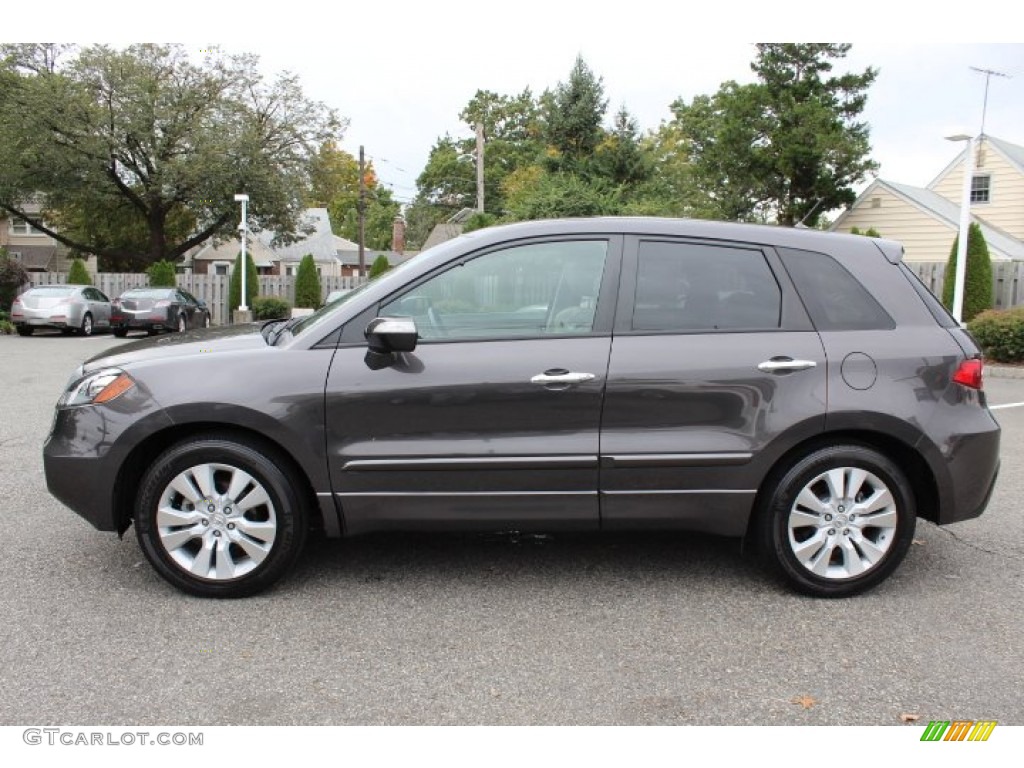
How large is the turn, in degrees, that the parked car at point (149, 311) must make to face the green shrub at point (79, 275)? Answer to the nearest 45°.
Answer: approximately 45° to its left

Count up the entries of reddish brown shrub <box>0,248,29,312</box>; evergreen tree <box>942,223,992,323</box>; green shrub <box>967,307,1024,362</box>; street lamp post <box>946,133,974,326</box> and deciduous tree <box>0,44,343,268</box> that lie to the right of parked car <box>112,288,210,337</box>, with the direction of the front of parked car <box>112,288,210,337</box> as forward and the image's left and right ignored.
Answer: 3

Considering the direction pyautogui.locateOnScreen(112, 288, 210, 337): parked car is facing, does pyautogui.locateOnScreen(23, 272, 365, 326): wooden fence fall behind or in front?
in front

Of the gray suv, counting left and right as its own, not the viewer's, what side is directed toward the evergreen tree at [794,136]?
right

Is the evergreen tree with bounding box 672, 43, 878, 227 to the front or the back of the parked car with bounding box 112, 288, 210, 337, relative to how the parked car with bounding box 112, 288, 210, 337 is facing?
to the front

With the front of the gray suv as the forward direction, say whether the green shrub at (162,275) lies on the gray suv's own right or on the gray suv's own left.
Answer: on the gray suv's own right

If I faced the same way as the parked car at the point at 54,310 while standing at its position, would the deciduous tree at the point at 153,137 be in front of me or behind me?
in front

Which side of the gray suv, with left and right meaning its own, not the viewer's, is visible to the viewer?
left

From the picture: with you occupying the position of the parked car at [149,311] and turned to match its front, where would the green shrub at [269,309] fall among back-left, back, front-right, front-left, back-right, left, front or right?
front

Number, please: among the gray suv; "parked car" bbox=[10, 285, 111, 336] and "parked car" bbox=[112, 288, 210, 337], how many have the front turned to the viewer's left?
1

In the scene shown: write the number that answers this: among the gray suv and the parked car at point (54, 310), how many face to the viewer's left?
1

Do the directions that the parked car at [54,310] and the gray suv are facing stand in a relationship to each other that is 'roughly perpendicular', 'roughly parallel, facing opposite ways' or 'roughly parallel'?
roughly perpendicular

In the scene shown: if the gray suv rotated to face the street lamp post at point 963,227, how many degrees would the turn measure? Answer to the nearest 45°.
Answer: approximately 135° to its right

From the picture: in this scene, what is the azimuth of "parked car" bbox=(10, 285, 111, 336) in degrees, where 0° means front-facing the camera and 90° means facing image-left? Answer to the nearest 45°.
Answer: approximately 225°
